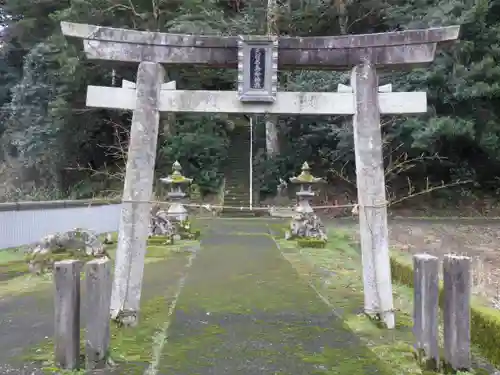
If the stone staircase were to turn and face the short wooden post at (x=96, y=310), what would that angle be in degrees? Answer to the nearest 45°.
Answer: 0° — it already faces it

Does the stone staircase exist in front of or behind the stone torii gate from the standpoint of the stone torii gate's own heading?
behind

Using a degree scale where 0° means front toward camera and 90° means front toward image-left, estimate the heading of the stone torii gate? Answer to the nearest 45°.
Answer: approximately 0°

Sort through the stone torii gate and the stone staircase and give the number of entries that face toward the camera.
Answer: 2

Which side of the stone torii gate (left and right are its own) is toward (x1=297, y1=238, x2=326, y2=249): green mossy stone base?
back

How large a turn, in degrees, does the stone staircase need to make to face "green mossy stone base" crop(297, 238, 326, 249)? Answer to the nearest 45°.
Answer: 0° — it already faces it

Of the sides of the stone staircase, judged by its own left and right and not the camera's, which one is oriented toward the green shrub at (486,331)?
front
